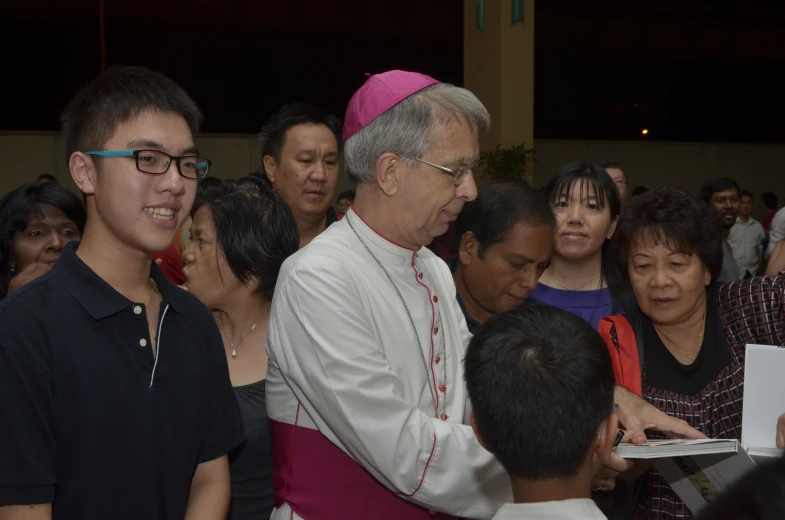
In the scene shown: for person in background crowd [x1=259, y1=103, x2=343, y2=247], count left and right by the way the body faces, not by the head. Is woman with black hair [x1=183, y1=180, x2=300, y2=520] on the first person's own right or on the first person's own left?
on the first person's own right

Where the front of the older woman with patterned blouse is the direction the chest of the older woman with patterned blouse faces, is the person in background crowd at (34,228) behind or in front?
in front

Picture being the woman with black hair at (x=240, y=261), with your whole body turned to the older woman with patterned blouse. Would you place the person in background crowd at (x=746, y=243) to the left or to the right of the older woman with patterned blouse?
left

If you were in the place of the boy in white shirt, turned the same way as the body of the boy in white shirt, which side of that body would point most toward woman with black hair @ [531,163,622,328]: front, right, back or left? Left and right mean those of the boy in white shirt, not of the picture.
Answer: front

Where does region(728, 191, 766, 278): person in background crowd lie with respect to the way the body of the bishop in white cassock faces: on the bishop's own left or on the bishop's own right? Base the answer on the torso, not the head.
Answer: on the bishop's own left

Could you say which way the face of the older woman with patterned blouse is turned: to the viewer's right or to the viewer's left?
to the viewer's left

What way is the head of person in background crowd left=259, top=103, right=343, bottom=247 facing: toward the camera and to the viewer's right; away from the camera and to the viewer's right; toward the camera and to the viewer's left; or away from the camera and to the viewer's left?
toward the camera and to the viewer's right

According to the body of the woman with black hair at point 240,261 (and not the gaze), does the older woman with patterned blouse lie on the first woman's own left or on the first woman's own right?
on the first woman's own left

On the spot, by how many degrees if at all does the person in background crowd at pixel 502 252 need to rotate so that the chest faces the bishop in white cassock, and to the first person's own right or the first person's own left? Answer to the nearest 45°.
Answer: approximately 45° to the first person's own right

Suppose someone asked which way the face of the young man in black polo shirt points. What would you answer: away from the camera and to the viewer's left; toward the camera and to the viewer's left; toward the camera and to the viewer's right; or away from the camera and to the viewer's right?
toward the camera and to the viewer's right

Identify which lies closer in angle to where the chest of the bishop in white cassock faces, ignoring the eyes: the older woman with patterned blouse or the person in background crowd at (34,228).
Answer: the older woman with patterned blouse

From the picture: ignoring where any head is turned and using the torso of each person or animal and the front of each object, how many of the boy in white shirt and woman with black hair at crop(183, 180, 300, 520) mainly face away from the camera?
1

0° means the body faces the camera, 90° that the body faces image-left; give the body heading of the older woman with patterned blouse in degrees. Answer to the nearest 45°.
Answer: approximately 45°
